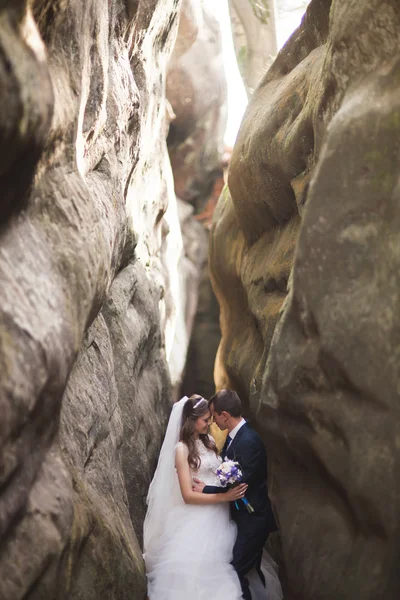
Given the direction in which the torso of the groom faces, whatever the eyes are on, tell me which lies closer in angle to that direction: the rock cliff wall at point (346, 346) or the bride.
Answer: the bride

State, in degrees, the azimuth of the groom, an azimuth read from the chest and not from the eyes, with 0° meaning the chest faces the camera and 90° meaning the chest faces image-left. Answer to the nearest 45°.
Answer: approximately 90°

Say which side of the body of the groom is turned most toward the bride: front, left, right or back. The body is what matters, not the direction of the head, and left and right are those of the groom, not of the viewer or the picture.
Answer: front

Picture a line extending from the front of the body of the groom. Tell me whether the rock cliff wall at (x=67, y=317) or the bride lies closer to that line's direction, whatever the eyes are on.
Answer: the bride
